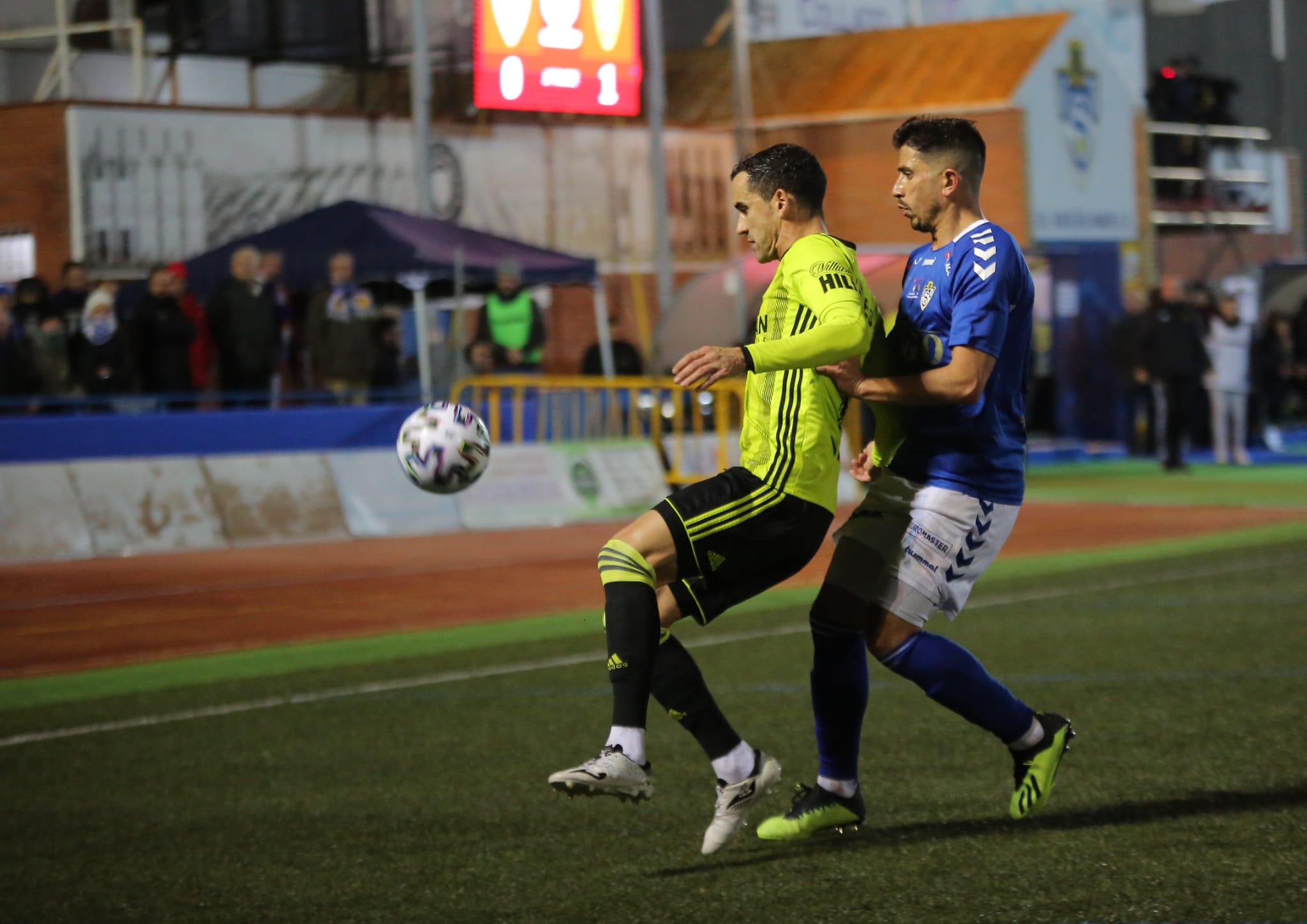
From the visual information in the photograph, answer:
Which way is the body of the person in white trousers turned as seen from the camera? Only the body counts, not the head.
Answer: toward the camera

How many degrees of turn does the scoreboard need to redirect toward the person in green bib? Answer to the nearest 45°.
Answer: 0° — it already faces them

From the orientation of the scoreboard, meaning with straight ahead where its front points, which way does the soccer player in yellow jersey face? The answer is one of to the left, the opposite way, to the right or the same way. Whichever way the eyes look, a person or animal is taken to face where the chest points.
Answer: to the right

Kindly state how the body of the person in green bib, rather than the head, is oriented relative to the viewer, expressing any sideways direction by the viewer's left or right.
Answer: facing the viewer

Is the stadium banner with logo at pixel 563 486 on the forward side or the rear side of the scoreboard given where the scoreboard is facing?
on the forward side

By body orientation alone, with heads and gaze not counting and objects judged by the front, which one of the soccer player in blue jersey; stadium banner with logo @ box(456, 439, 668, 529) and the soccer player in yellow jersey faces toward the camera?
the stadium banner with logo

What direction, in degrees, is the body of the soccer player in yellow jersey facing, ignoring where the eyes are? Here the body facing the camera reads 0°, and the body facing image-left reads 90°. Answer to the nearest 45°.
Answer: approximately 90°

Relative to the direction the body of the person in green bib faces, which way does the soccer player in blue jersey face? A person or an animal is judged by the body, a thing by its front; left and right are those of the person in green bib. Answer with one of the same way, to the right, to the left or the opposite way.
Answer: to the right

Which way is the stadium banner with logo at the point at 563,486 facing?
toward the camera
